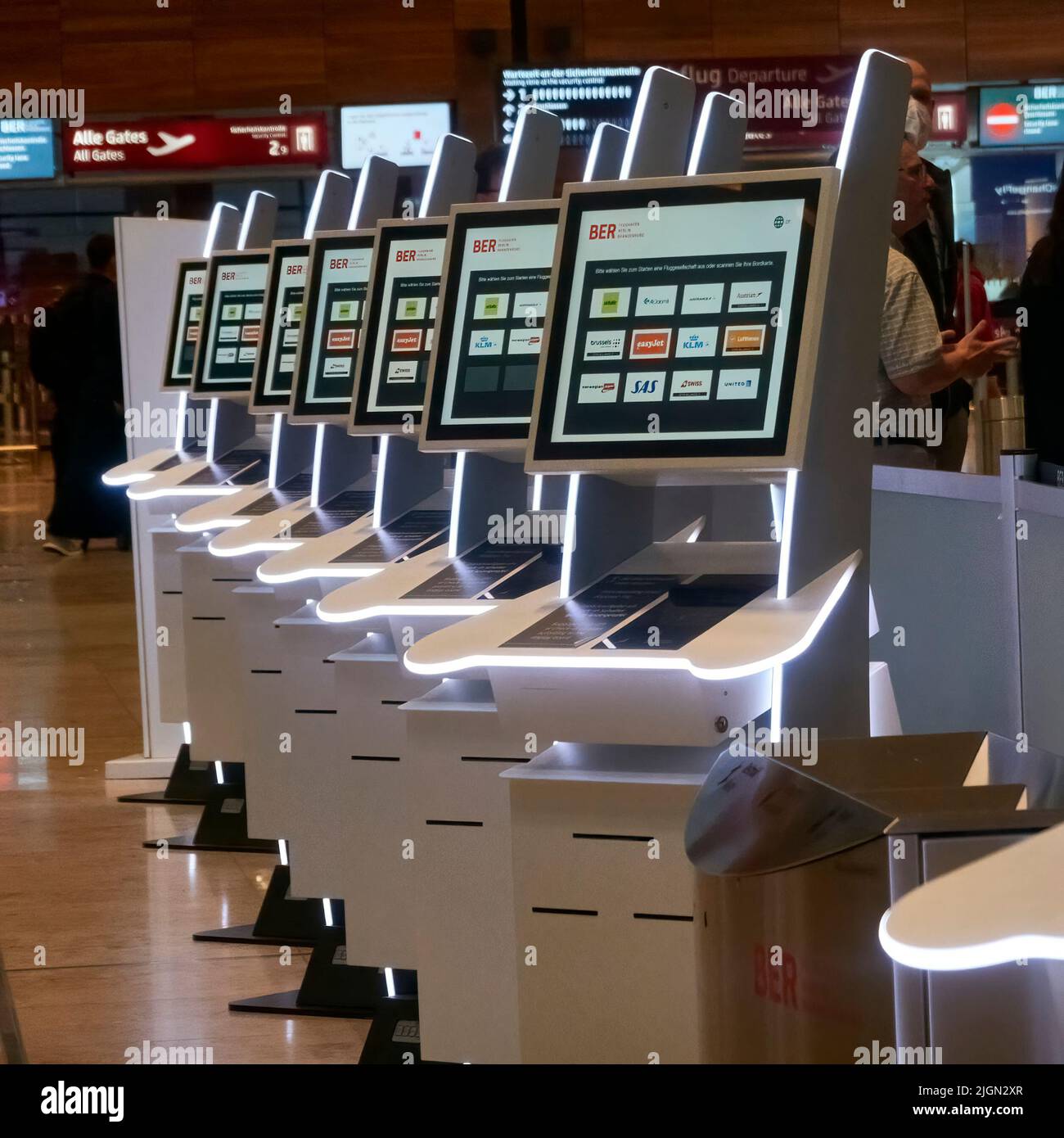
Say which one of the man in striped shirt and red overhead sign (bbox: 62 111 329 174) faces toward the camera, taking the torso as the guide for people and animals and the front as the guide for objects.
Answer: the red overhead sign

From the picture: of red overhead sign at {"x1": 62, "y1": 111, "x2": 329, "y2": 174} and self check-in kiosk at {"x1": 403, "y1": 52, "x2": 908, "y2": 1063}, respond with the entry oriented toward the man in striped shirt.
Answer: the red overhead sign

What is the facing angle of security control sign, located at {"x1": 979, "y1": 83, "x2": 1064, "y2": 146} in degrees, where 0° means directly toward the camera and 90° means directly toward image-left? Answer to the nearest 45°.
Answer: approximately 0°

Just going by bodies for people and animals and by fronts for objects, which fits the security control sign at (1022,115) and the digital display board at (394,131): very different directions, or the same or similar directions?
same or similar directions

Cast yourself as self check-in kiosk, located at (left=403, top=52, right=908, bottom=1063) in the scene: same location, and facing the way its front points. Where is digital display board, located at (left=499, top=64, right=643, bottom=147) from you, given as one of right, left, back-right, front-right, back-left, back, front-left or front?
back-right

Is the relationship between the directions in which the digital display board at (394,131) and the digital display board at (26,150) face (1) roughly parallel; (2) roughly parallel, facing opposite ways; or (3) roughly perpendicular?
roughly parallel

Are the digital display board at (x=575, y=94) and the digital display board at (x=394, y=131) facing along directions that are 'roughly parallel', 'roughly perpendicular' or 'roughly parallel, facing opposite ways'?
roughly parallel

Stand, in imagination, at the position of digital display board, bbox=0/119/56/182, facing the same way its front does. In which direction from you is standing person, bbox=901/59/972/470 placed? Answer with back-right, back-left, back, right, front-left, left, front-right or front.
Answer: front

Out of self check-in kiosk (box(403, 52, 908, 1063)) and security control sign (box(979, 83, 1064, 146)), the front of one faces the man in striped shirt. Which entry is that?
the security control sign

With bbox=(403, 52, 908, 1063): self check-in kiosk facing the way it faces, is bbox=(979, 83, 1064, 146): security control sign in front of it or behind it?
behind

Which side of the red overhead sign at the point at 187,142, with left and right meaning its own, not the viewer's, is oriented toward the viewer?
front

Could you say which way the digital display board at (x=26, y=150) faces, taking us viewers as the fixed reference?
facing the viewer

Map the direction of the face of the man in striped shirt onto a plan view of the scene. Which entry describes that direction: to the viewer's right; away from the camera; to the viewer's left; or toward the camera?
to the viewer's right
